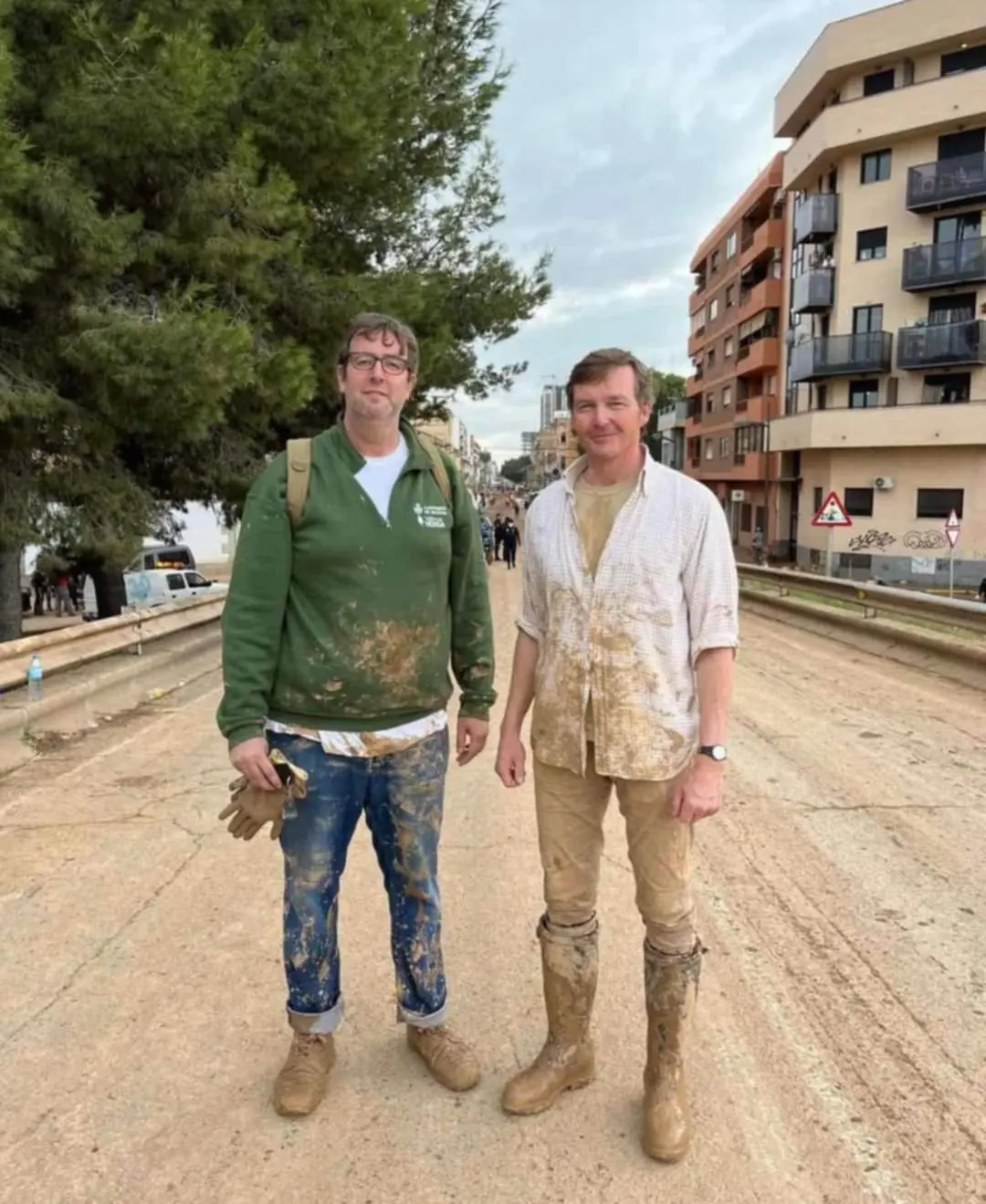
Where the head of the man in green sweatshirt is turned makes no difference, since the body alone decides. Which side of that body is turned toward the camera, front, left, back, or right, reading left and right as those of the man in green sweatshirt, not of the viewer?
front

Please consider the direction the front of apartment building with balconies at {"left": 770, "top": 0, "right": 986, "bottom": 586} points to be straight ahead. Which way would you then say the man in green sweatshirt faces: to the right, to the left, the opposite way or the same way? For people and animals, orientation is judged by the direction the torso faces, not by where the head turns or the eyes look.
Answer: to the left

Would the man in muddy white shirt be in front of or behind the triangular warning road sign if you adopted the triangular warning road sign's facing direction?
in front

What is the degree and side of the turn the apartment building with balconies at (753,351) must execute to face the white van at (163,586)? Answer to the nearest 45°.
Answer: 0° — it already faces it

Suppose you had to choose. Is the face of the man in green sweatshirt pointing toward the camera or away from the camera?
toward the camera

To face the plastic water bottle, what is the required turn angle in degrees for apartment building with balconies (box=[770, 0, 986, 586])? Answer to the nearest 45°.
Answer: approximately 45° to its left

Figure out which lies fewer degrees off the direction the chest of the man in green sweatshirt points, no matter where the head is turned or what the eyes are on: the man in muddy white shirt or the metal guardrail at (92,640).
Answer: the man in muddy white shirt

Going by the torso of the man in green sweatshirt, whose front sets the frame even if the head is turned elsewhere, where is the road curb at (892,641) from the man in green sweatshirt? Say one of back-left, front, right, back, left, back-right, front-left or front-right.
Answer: back-left

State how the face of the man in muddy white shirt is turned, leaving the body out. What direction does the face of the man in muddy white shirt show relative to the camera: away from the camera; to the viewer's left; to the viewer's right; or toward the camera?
toward the camera

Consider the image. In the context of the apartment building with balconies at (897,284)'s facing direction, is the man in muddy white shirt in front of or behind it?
in front

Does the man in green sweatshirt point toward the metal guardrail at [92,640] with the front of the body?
no

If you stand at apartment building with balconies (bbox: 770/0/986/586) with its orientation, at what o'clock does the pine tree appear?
The pine tree is roughly at 11 o'clock from the apartment building with balconies.

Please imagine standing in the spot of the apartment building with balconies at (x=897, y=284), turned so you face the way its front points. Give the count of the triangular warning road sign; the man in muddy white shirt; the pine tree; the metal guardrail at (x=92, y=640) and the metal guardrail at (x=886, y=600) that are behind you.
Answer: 0

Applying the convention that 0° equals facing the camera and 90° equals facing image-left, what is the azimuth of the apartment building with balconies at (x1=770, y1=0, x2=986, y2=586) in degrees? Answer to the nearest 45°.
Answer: approximately 45°

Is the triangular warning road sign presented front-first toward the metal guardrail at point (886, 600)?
yes

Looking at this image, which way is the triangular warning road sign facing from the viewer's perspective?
toward the camera

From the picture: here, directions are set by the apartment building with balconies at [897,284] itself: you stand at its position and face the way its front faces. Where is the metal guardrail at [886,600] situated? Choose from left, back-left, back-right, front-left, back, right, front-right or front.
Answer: front-left

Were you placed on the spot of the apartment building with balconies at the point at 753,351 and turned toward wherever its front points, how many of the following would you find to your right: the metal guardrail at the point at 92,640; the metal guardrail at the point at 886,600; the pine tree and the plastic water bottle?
0

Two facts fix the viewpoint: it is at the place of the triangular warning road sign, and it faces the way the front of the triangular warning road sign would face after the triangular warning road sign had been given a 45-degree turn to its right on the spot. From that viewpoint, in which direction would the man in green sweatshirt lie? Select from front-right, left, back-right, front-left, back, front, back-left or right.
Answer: front-left

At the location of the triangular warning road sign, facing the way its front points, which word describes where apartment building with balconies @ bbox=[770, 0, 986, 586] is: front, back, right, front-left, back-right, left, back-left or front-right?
back

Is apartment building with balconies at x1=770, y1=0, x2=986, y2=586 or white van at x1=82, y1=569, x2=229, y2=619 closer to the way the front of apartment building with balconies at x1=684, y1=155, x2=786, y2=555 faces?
the white van
